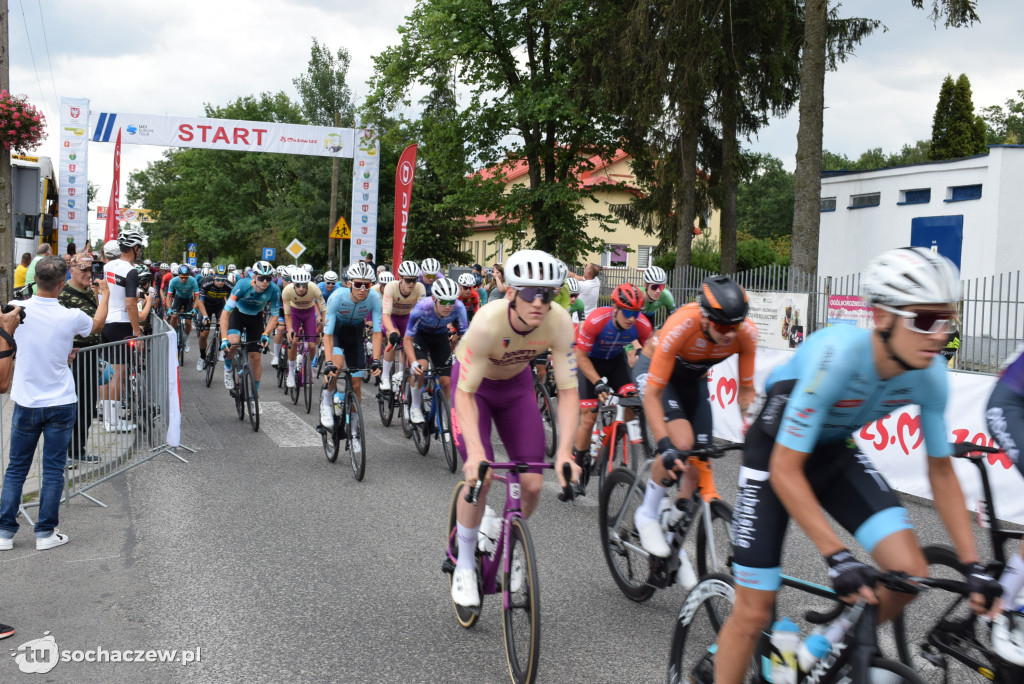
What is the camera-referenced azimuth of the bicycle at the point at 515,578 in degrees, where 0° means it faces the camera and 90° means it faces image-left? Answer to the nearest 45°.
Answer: approximately 0°

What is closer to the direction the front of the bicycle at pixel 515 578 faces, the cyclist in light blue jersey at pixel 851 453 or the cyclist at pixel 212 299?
the cyclist in light blue jersey

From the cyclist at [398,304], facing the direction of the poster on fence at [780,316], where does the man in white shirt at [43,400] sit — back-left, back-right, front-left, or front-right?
back-right

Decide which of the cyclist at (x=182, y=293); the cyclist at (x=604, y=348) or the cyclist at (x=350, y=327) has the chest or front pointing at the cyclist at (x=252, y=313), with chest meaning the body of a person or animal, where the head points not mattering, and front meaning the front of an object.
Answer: the cyclist at (x=182, y=293)

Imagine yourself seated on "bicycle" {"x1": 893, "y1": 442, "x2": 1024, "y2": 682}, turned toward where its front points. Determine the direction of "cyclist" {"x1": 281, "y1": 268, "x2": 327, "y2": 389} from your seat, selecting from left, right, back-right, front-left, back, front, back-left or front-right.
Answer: back-left

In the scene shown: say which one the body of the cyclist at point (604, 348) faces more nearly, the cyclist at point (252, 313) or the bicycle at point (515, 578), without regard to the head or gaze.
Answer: the bicycle

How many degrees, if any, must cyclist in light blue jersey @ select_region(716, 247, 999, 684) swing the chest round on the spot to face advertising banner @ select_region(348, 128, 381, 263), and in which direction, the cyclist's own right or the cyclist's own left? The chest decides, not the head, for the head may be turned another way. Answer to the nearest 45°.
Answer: approximately 180°
